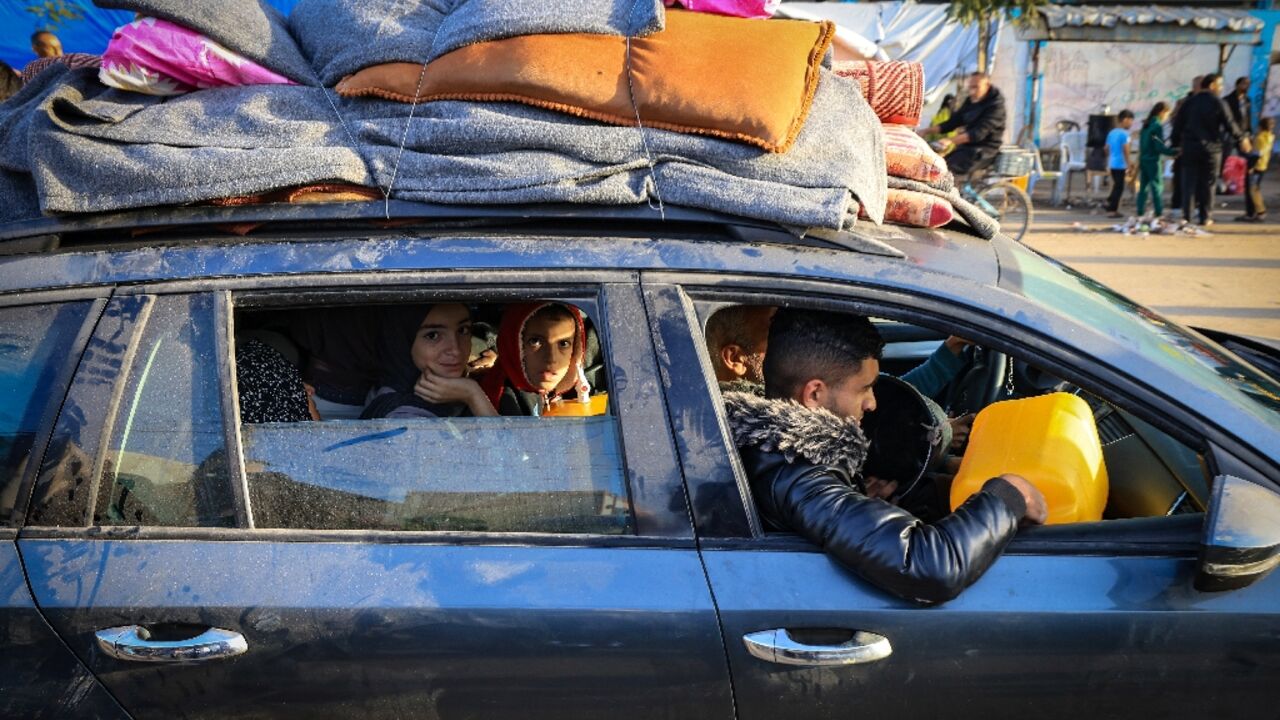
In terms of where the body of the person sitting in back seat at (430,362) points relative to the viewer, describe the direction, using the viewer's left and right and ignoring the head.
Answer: facing the viewer and to the right of the viewer

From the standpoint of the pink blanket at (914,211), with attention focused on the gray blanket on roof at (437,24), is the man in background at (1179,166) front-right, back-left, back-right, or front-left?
back-right

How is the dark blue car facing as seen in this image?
to the viewer's right

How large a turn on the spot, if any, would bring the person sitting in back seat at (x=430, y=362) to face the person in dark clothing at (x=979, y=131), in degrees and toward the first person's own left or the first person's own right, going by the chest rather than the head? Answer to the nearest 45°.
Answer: approximately 90° to the first person's own left

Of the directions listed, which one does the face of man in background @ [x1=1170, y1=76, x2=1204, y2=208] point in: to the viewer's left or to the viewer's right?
to the viewer's left

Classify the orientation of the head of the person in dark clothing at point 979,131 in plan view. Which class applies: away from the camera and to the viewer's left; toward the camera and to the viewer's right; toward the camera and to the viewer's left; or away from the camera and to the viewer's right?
toward the camera and to the viewer's left

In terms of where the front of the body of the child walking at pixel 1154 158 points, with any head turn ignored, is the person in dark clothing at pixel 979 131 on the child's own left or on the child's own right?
on the child's own right

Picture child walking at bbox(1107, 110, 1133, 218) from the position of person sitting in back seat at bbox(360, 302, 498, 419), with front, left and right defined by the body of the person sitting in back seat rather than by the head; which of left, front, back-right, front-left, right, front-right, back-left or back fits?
left

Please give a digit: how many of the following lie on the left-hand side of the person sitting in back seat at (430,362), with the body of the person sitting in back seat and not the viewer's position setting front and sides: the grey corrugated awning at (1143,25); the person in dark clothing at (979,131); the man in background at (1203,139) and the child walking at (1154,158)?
4
